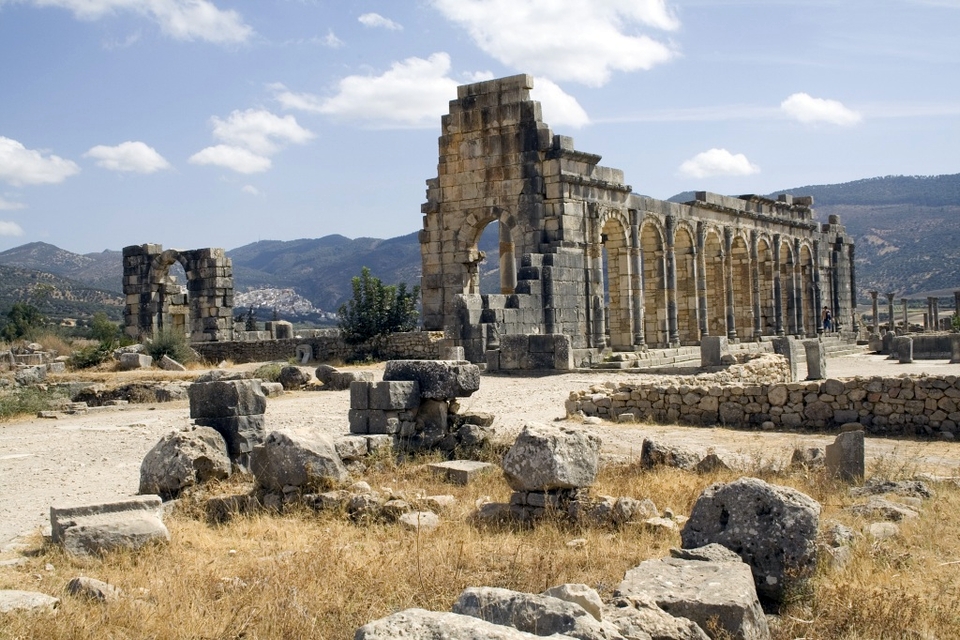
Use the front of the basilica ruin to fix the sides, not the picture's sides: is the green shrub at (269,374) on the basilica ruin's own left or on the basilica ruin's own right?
on the basilica ruin's own right

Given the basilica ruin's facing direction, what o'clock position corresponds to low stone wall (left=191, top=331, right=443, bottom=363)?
The low stone wall is roughly at 5 o'clock from the basilica ruin.

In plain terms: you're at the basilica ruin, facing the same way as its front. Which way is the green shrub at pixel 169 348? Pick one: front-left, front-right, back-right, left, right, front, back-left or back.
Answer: back-right

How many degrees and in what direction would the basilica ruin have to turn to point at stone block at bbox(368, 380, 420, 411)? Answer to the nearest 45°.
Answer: approximately 45° to its right

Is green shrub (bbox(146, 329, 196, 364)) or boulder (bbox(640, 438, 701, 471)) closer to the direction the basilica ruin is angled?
the boulder

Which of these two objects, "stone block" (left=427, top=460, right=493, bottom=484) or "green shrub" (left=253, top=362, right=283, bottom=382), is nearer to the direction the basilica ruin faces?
the stone block

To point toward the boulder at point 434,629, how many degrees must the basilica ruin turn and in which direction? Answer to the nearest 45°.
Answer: approximately 45° to its right

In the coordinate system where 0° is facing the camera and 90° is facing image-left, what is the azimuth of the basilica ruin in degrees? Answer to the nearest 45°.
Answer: approximately 315°
